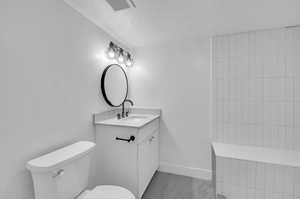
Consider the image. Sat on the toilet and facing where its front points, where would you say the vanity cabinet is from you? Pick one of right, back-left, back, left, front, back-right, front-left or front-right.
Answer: left

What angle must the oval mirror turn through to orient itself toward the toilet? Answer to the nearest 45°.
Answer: approximately 45° to its right

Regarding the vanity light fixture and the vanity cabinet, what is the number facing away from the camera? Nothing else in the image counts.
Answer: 0

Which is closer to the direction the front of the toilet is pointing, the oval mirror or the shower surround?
the shower surround

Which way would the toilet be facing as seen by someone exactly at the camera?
facing the viewer and to the right of the viewer

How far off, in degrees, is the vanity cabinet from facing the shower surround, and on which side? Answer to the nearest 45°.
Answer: approximately 45° to its left

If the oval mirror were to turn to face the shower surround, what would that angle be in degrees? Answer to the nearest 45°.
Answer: approximately 45° to its left

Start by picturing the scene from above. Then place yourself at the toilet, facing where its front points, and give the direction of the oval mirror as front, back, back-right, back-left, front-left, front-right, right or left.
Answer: left
